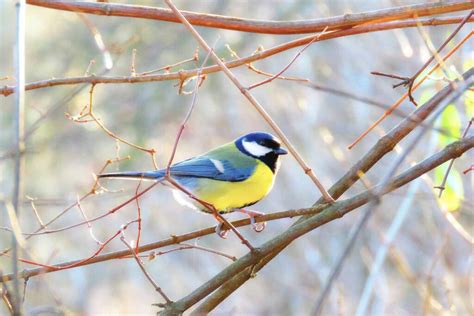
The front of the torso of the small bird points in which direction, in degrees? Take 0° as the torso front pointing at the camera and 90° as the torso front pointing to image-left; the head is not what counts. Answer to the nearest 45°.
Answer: approximately 270°
